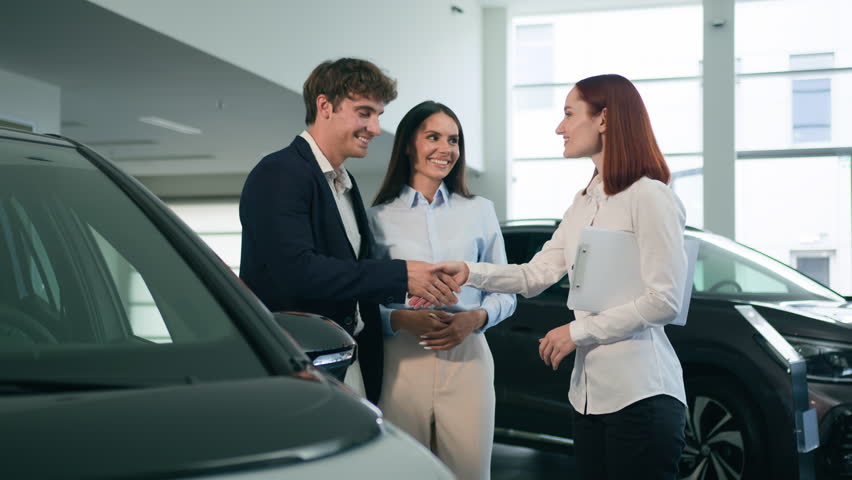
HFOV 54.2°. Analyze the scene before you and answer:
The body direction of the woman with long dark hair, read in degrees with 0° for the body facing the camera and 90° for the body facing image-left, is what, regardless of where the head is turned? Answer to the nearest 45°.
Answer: approximately 0°

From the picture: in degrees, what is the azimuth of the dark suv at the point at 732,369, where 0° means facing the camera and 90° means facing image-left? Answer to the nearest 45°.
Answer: approximately 315°

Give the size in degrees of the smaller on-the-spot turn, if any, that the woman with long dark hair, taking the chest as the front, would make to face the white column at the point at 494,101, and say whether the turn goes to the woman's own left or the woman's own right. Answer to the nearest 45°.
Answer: approximately 180°

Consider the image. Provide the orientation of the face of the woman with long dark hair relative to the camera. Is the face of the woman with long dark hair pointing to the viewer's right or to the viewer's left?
to the viewer's right

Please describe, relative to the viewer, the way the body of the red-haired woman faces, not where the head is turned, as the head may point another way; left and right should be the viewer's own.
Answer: facing to the left of the viewer

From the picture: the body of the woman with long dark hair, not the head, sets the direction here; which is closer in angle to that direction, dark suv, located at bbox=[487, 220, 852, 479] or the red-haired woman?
the red-haired woman

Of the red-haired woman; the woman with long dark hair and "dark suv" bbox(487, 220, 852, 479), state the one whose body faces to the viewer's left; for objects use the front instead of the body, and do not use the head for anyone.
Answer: the red-haired woman

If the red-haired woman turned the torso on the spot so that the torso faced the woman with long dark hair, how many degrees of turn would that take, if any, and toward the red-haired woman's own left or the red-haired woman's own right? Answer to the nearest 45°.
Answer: approximately 45° to the red-haired woman's own right

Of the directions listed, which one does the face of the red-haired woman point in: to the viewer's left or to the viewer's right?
to the viewer's left

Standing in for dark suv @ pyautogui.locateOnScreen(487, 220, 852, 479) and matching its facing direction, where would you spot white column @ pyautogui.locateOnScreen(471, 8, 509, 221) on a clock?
The white column is roughly at 7 o'clock from the dark suv.

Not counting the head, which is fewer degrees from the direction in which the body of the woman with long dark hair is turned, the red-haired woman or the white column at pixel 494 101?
the red-haired woman

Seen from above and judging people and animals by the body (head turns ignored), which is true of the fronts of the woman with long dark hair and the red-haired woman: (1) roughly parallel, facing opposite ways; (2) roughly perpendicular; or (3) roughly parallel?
roughly perpendicular

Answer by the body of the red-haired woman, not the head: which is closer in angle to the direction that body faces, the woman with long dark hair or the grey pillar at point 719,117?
the woman with long dark hair

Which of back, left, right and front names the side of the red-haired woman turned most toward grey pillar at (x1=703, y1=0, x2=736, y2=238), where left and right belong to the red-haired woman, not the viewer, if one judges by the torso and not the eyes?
right

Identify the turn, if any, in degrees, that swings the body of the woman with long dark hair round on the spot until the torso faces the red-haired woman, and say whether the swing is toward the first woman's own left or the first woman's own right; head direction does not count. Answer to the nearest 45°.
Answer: approximately 45° to the first woman's own left
